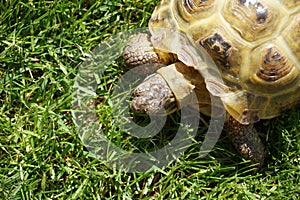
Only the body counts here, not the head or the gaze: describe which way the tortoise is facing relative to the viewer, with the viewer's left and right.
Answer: facing the viewer and to the left of the viewer
